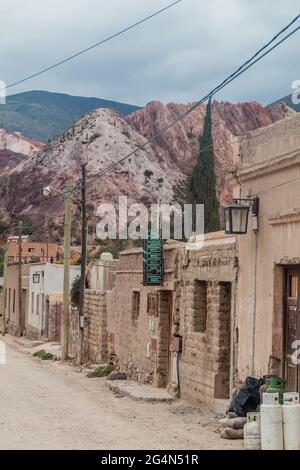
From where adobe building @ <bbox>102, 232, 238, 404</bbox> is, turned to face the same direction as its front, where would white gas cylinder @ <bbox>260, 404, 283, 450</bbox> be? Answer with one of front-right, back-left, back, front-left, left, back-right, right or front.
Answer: front-left

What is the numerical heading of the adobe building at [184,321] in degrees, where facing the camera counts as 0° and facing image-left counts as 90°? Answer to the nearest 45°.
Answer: approximately 45°

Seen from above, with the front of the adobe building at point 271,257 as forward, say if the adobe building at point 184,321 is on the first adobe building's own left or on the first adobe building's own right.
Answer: on the first adobe building's own right

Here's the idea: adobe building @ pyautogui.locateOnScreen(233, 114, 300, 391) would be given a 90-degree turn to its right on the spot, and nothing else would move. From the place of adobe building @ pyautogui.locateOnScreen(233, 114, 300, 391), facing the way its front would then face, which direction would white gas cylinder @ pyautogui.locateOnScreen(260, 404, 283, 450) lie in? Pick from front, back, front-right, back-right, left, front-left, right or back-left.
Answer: back-left
